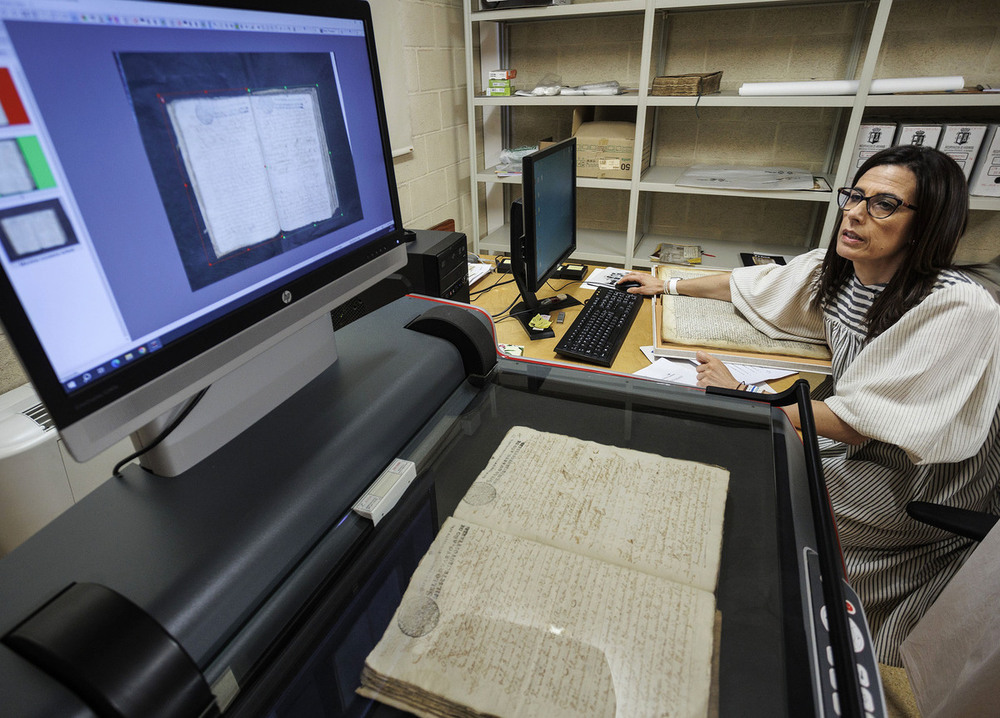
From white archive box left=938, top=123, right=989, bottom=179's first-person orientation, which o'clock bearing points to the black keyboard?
The black keyboard is roughly at 1 o'clock from the white archive box.

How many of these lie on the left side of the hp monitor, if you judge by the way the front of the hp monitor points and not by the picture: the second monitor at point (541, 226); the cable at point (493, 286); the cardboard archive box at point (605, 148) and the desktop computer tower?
4

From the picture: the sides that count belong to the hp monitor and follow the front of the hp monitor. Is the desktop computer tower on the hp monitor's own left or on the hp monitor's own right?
on the hp monitor's own left

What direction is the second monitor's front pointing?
to the viewer's right

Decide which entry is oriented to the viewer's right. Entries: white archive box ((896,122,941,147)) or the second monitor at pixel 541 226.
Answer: the second monitor

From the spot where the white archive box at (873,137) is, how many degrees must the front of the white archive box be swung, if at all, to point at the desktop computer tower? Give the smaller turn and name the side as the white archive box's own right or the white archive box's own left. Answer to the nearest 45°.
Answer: approximately 45° to the white archive box's own right

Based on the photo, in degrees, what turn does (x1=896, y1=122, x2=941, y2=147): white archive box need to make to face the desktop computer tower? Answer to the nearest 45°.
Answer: approximately 45° to its right

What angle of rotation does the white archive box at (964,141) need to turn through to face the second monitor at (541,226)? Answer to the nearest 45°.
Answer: approximately 45° to its right

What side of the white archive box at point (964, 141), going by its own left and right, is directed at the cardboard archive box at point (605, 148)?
right

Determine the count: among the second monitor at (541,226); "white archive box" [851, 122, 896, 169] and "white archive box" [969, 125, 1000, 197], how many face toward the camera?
2
